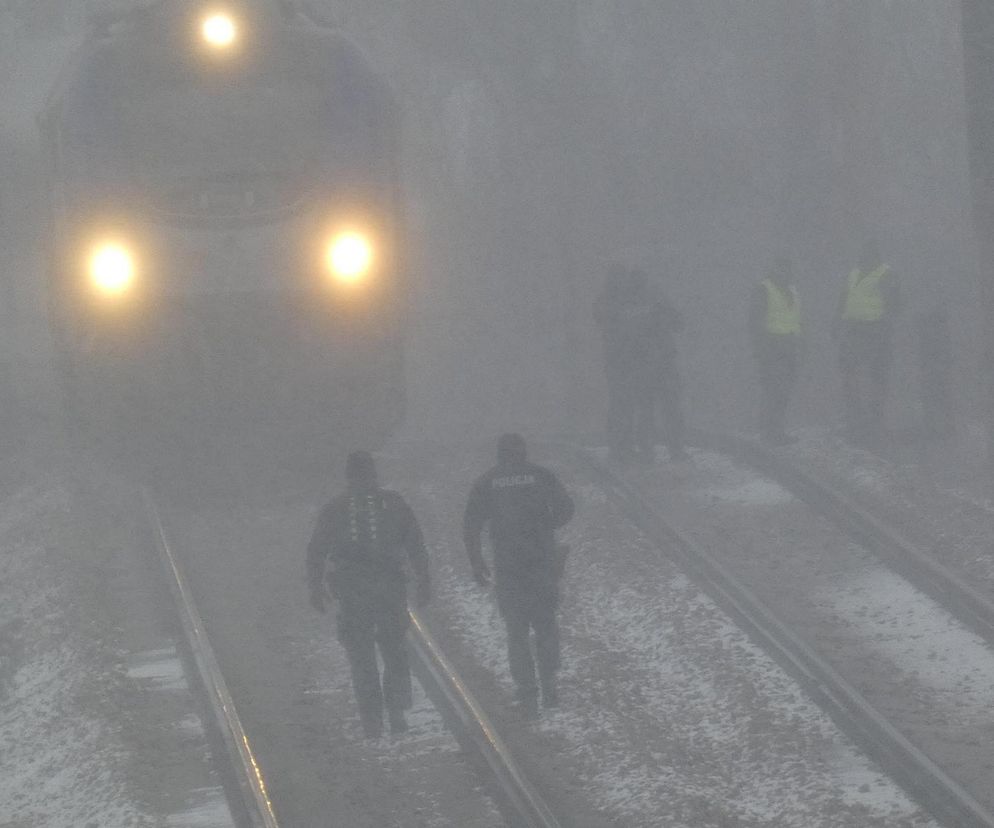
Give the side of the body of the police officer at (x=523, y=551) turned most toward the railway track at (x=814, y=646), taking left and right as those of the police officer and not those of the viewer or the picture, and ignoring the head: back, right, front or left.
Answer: right

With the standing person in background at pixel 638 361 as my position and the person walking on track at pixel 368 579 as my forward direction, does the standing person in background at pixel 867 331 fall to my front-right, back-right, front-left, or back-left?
back-left

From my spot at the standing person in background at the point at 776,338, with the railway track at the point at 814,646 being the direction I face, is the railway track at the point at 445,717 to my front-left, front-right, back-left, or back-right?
front-right

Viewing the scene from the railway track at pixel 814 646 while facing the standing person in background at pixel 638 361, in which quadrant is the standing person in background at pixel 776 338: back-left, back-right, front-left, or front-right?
front-right

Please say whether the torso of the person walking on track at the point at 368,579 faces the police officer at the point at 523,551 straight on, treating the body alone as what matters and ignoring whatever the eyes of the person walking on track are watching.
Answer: no

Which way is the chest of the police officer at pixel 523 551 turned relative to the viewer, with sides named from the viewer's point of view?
facing away from the viewer

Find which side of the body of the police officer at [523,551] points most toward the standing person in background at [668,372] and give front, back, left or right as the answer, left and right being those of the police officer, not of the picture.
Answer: front
